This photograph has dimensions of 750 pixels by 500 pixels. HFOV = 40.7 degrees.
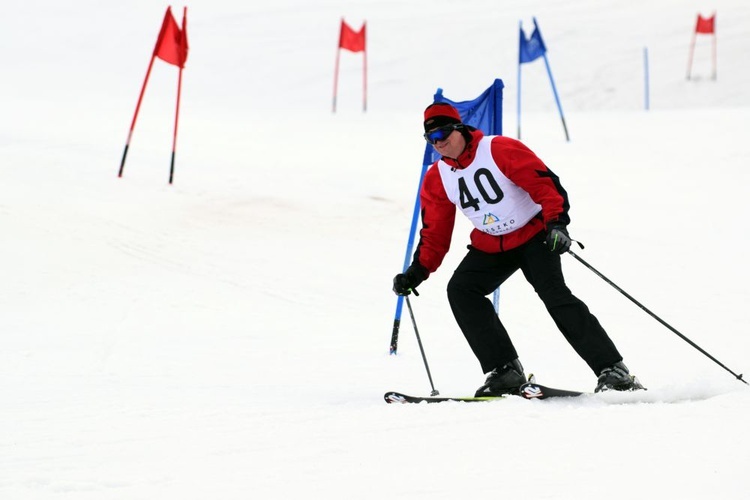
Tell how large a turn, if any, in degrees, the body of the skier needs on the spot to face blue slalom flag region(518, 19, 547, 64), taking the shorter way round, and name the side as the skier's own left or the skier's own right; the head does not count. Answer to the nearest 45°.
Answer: approximately 135° to the skier's own right

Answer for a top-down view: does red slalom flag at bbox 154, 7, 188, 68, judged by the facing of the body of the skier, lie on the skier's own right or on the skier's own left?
on the skier's own right

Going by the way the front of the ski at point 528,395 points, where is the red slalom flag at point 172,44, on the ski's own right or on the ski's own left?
on the ski's own right

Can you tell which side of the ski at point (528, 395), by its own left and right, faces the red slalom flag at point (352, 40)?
right

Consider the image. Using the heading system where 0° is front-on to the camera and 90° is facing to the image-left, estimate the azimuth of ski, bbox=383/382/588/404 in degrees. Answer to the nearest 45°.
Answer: approximately 90°

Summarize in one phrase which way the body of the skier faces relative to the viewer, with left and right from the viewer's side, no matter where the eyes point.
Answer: facing the viewer and to the left of the viewer
